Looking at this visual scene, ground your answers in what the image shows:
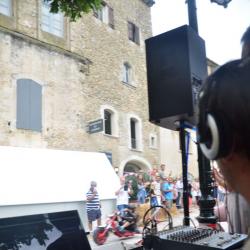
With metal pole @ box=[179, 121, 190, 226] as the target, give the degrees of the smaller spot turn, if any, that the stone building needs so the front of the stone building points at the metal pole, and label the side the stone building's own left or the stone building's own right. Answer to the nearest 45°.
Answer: approximately 45° to the stone building's own right

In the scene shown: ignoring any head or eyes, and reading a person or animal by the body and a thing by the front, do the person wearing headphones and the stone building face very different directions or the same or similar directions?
very different directions

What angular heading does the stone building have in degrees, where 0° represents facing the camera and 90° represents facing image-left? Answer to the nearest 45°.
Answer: approximately 315°
